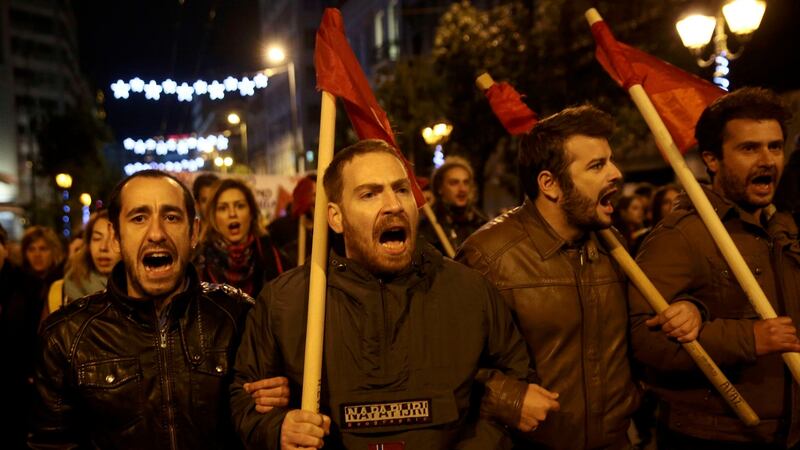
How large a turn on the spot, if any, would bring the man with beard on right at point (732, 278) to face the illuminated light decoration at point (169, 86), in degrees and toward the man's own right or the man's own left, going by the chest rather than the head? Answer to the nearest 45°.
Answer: approximately 180°

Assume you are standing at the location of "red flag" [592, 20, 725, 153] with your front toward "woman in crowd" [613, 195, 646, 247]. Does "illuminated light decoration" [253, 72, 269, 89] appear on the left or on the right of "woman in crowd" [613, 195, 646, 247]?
left

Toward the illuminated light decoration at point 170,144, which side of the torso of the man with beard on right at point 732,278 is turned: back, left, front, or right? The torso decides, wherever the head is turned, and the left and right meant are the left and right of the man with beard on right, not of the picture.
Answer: back

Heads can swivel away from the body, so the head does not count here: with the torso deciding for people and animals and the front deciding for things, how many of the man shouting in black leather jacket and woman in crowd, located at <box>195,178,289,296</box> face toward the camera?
2

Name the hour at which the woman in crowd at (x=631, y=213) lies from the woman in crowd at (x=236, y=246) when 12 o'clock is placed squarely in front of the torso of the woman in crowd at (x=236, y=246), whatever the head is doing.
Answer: the woman in crowd at (x=631, y=213) is roughly at 8 o'clock from the woman in crowd at (x=236, y=246).

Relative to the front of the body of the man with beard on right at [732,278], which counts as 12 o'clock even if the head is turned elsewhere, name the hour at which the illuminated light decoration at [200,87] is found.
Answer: The illuminated light decoration is roughly at 6 o'clock from the man with beard on right.

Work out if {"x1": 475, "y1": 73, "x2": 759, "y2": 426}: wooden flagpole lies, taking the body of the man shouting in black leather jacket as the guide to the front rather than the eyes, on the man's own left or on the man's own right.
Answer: on the man's own left

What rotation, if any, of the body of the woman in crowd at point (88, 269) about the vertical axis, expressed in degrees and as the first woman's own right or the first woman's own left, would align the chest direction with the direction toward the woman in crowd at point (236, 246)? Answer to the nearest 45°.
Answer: approximately 45° to the first woman's own left

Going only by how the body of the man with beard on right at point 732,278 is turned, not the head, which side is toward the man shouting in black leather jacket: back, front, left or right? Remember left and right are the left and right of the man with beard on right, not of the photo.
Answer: right

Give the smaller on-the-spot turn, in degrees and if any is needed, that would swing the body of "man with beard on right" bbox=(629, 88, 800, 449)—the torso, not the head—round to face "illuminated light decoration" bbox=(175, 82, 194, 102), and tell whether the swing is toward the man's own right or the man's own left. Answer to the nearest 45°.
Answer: approximately 180°

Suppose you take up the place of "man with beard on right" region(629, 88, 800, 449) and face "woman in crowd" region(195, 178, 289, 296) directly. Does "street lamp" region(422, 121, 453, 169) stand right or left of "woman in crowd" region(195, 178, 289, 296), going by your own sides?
right
